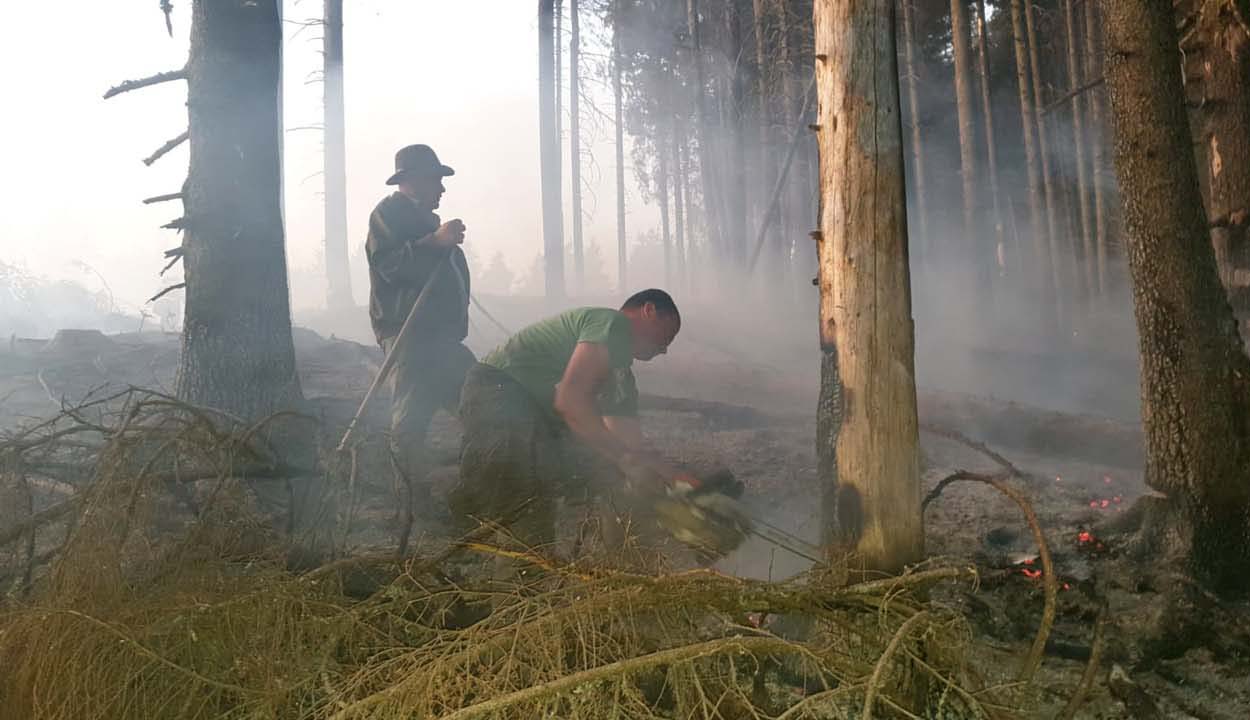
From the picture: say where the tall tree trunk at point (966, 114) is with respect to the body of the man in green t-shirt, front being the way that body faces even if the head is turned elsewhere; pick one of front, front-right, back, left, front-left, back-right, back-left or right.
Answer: front-left

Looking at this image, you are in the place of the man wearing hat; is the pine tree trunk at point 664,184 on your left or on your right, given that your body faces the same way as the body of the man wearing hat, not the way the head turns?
on your left

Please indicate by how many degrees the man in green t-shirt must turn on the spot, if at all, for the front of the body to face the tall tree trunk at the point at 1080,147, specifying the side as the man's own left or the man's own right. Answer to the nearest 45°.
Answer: approximately 45° to the man's own left

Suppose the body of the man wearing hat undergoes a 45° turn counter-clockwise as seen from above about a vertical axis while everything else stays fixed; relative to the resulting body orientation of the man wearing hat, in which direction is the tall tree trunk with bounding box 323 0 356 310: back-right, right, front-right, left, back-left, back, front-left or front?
front-left

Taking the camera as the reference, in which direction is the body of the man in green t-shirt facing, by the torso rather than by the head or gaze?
to the viewer's right

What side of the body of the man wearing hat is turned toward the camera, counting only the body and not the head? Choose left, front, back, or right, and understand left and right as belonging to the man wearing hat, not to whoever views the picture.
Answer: right

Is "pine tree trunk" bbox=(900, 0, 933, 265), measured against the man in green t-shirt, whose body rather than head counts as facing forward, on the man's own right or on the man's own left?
on the man's own left

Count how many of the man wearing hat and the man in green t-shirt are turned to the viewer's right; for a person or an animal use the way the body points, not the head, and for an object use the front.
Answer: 2

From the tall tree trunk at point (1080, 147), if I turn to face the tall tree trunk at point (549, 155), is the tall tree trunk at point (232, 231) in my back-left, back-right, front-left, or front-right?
front-left

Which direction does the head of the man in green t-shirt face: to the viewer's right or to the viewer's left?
to the viewer's right

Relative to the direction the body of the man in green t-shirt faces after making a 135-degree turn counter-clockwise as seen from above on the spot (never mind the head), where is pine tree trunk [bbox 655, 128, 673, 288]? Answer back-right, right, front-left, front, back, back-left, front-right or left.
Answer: front-right

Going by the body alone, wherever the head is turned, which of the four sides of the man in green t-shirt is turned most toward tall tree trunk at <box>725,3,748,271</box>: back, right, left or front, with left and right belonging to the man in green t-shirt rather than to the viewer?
left

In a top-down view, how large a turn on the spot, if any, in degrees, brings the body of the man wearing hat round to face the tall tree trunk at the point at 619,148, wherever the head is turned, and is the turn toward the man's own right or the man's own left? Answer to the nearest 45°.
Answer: approximately 90° to the man's own left

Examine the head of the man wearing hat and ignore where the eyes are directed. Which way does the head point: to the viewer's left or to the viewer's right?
to the viewer's right

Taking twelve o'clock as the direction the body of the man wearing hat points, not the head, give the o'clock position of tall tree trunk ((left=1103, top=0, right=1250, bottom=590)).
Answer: The tall tree trunk is roughly at 1 o'clock from the man wearing hat.
